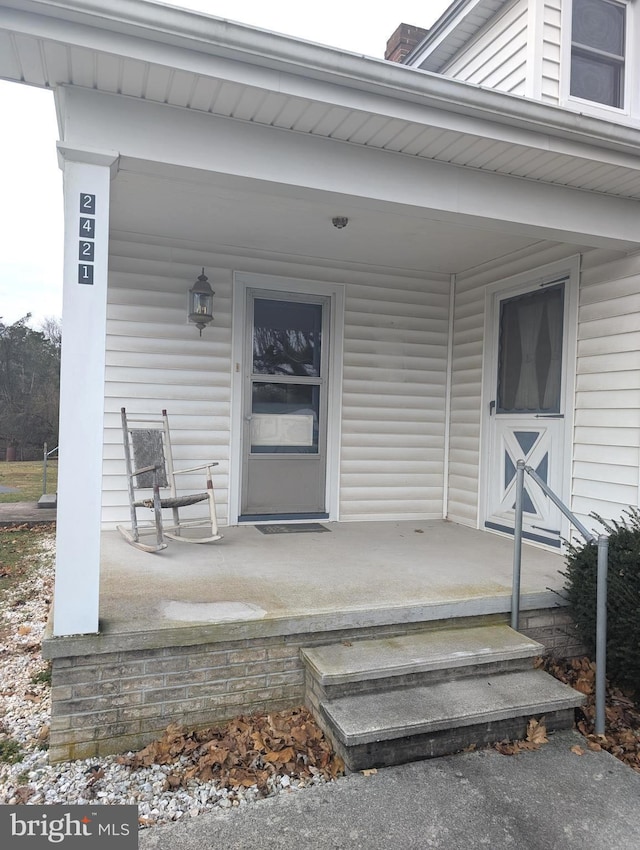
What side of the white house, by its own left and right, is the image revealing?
front

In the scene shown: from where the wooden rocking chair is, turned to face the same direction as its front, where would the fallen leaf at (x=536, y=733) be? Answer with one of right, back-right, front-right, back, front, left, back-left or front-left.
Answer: front

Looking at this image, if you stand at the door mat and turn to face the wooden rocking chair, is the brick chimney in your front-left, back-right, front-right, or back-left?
back-right

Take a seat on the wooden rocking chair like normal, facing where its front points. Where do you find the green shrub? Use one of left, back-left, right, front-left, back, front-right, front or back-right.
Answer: front

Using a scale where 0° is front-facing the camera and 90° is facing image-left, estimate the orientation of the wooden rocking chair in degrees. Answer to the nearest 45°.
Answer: approximately 315°
